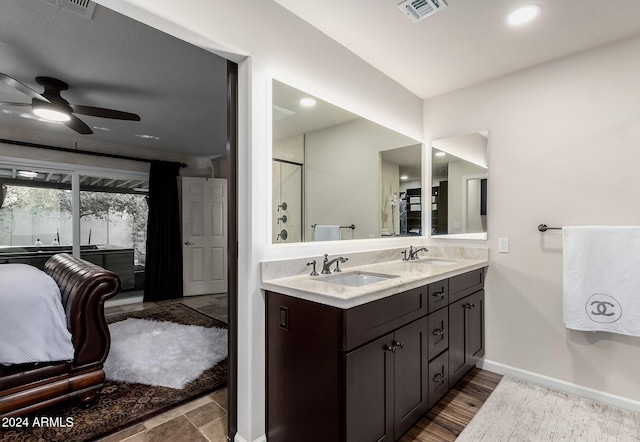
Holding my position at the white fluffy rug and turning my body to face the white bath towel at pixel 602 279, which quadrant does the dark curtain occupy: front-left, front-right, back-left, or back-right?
back-left

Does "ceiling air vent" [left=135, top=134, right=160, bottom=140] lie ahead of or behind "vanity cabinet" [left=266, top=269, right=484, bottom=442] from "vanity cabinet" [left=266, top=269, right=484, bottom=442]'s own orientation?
behind

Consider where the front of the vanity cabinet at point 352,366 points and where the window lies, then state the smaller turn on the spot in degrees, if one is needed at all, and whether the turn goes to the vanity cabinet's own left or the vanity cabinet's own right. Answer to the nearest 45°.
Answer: approximately 180°

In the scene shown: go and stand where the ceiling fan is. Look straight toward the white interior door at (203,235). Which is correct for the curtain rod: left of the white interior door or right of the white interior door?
left

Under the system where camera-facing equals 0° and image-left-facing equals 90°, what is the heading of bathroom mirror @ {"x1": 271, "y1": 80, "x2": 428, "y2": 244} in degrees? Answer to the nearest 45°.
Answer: approximately 315°

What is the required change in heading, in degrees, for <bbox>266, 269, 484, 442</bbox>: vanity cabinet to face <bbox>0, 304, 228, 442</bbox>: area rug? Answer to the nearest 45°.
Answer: approximately 135° to its right

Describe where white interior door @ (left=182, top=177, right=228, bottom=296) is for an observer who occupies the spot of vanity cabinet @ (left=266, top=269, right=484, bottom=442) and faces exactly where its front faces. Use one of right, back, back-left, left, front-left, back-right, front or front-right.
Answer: back

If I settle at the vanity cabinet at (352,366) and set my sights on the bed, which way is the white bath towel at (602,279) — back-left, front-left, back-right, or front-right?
back-right
